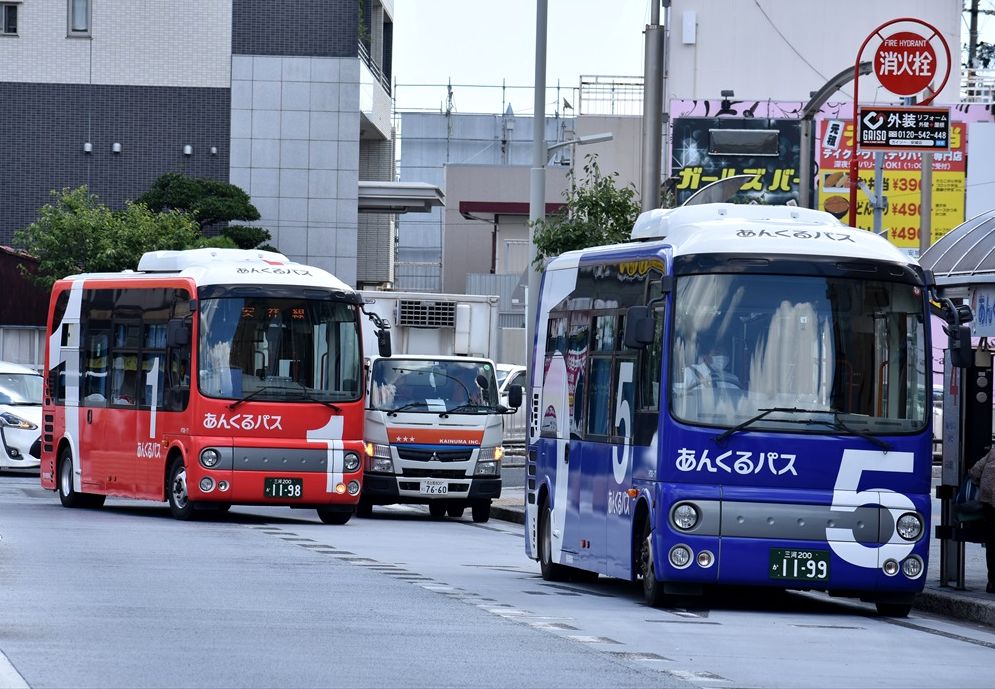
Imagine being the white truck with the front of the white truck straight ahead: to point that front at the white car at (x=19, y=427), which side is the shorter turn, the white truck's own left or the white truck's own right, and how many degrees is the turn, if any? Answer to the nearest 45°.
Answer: approximately 135° to the white truck's own right

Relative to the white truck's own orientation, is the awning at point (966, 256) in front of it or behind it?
in front

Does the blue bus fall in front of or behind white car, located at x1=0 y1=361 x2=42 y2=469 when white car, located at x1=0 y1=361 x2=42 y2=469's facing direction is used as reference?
in front

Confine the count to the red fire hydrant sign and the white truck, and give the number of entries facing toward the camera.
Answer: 2

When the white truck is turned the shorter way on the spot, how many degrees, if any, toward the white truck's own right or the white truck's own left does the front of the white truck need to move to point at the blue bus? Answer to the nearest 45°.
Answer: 0° — it already faces it

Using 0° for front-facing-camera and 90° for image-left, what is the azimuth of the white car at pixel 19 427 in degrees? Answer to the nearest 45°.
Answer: approximately 315°

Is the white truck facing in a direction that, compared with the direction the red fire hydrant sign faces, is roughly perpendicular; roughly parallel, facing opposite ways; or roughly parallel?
roughly parallel

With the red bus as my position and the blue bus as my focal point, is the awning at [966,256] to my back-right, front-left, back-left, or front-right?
front-left

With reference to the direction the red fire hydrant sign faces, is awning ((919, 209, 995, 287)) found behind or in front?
in front

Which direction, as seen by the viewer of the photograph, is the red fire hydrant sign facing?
facing the viewer

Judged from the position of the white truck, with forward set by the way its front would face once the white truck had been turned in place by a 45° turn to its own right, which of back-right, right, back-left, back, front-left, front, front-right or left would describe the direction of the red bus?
front
